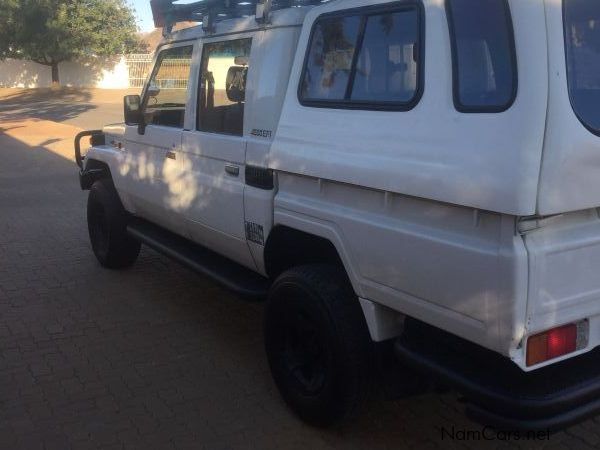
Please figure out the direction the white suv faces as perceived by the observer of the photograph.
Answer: facing away from the viewer and to the left of the viewer

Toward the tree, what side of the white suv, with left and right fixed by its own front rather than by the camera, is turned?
front

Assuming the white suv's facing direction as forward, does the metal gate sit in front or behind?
in front

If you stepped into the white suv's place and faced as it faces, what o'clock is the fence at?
The fence is roughly at 1 o'clock from the white suv.
